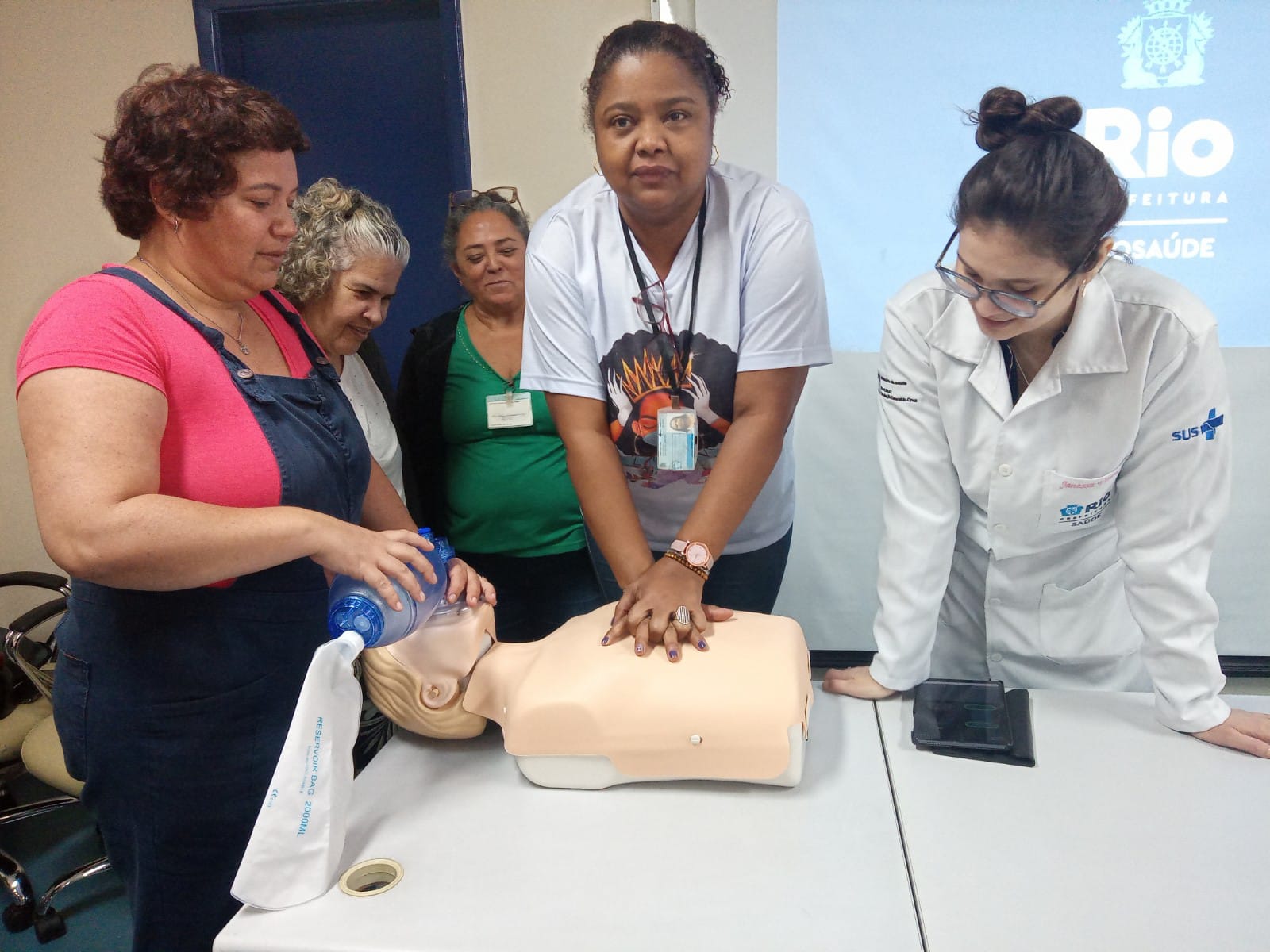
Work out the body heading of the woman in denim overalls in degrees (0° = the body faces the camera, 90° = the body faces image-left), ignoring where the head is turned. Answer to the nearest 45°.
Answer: approximately 315°

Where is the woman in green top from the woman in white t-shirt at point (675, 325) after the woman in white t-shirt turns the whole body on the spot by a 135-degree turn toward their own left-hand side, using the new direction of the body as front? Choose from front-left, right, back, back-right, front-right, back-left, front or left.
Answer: left

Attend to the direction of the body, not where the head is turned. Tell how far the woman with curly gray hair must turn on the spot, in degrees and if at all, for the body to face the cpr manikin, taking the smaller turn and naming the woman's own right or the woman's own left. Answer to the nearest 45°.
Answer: approximately 45° to the woman's own right

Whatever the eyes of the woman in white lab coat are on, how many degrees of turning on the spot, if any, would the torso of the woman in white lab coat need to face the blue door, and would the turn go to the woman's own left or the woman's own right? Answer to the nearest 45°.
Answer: approximately 90° to the woman's own right

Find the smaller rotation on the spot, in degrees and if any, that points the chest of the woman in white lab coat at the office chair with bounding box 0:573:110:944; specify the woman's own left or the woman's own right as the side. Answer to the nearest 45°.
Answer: approximately 45° to the woman's own right

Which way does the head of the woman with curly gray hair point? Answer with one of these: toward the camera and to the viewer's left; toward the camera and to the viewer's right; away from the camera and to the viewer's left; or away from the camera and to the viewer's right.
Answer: toward the camera and to the viewer's right

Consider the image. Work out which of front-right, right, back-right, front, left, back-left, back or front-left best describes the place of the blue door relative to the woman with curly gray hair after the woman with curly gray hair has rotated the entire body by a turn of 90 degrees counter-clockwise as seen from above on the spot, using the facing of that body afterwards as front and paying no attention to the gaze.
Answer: front-left
